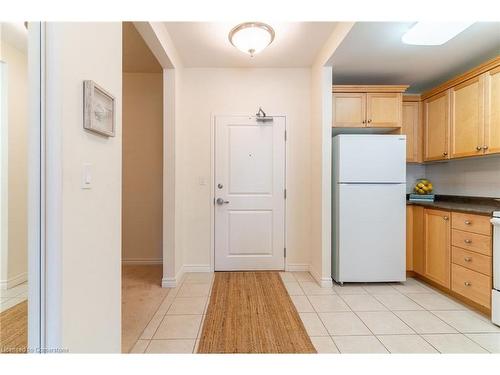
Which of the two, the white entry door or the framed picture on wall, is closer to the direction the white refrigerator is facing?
the framed picture on wall

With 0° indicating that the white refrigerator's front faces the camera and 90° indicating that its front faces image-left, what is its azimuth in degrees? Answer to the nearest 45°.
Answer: approximately 0°

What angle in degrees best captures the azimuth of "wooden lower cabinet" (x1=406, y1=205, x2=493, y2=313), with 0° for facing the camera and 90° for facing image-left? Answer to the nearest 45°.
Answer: approximately 45°

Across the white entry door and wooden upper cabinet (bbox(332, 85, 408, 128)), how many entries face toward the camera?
2

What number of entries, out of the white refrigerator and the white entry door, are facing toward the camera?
2

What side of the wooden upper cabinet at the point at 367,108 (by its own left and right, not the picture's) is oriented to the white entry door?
right

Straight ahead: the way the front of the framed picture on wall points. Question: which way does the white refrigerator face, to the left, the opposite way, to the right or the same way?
to the right

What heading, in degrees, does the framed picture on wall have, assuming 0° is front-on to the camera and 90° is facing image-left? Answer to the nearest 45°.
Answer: approximately 315°
